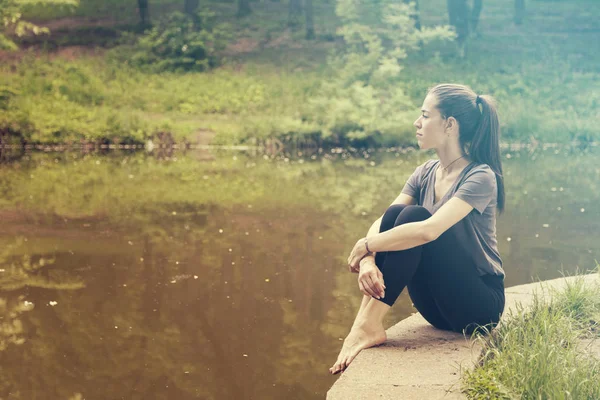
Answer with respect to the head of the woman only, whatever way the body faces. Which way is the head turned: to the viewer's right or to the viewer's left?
to the viewer's left

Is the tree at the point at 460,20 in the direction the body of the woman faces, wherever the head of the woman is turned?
no

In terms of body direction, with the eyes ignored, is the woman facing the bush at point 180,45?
no

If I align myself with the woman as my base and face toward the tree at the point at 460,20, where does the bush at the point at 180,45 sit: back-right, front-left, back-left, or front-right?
front-left
